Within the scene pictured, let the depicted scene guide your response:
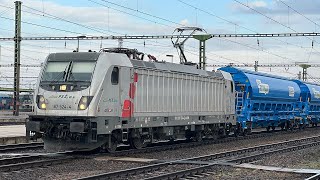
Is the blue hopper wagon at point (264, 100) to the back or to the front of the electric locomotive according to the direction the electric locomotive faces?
to the back

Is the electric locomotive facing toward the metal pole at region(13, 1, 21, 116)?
no

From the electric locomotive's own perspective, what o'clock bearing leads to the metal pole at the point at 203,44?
The metal pole is roughly at 5 o'clock from the electric locomotive.

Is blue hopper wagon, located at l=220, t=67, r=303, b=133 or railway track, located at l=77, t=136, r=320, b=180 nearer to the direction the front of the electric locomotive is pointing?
the railway track

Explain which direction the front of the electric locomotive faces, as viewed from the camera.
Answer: facing the viewer and to the left of the viewer

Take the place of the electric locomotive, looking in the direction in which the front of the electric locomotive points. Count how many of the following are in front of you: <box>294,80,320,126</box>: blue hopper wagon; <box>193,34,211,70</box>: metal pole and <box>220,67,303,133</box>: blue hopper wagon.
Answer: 0

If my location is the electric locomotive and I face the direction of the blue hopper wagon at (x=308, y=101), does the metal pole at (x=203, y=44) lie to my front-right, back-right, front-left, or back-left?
front-left

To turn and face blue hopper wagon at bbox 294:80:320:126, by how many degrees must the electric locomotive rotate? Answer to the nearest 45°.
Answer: approximately 180°
